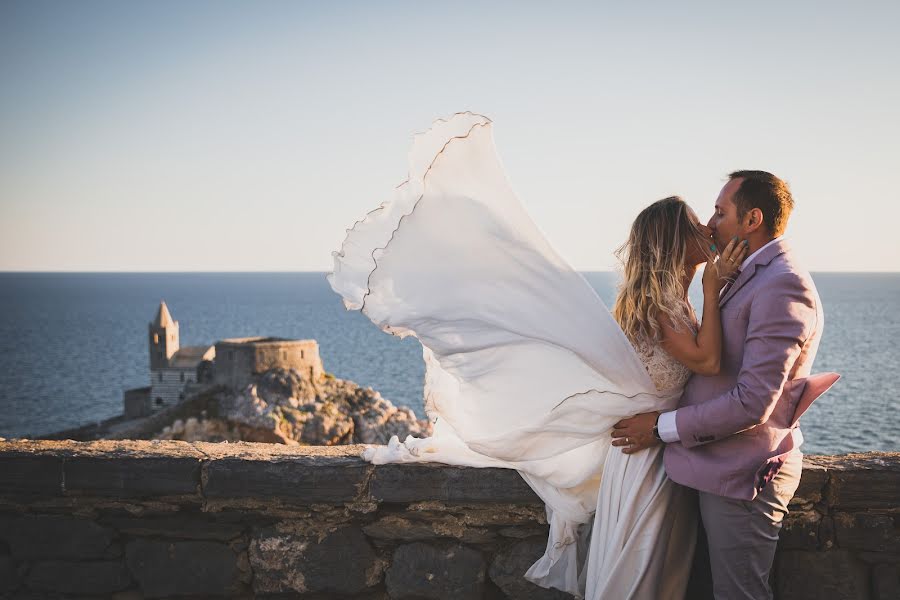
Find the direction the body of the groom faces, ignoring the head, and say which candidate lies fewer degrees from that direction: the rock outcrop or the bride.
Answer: the bride

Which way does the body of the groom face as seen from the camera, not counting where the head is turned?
to the viewer's left

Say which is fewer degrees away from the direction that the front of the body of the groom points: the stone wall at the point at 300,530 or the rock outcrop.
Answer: the stone wall

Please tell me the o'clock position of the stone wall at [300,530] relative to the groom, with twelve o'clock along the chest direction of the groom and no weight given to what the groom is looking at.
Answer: The stone wall is roughly at 12 o'clock from the groom.

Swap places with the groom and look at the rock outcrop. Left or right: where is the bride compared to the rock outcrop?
left

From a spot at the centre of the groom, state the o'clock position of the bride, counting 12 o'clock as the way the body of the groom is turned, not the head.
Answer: The bride is roughly at 12 o'clock from the groom.

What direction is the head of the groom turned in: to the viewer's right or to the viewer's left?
to the viewer's left

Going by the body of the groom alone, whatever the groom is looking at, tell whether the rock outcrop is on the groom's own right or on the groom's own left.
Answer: on the groom's own right
